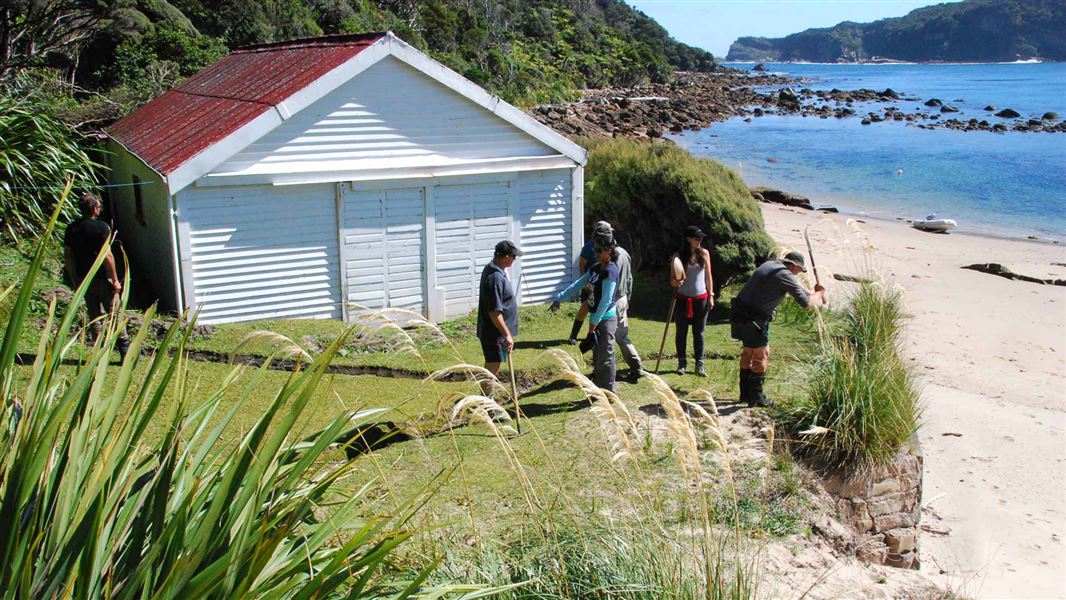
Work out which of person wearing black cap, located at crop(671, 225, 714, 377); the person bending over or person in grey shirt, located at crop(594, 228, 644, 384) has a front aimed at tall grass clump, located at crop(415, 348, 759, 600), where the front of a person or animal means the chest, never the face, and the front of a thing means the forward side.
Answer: the person wearing black cap

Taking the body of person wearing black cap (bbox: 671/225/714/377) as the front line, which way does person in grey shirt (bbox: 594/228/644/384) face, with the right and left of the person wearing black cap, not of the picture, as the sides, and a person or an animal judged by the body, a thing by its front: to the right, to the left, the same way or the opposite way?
to the right

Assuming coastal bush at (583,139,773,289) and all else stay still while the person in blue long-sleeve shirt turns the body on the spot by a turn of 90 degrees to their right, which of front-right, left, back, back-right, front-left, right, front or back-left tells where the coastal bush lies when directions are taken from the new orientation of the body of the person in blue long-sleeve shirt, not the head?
front-right

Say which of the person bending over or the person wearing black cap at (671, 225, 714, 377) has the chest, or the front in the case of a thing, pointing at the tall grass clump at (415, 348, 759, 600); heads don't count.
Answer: the person wearing black cap

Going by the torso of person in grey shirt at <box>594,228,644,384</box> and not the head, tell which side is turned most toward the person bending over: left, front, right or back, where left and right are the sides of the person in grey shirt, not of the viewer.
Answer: back

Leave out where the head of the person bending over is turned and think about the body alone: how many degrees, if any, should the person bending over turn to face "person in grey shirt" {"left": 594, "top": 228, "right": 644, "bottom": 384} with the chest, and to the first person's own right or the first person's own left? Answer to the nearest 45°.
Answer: approximately 180°

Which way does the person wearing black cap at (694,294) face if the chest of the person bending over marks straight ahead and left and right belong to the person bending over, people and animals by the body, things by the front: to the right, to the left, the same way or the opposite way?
to the right

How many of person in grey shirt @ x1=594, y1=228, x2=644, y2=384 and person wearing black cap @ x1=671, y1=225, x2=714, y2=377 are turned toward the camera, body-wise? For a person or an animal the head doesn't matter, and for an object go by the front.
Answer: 1

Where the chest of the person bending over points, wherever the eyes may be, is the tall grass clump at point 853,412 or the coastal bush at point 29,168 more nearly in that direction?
the tall grass clump

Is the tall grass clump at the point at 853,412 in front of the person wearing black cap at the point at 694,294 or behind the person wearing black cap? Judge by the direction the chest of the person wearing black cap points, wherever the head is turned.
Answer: in front

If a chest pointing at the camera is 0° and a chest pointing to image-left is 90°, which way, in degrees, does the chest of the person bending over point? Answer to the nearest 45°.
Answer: approximately 270°

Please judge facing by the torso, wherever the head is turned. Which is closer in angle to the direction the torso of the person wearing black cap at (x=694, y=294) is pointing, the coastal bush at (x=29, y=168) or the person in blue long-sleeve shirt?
the person in blue long-sleeve shirt

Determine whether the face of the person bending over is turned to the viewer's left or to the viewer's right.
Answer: to the viewer's right

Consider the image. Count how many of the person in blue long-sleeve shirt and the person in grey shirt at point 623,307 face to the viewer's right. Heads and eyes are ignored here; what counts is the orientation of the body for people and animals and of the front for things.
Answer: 0

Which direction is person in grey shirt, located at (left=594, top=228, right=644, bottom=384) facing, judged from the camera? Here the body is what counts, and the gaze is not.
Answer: to the viewer's left

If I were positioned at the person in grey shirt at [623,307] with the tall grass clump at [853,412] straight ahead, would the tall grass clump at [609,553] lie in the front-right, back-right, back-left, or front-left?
front-right

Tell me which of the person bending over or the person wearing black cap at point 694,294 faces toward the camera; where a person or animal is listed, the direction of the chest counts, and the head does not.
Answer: the person wearing black cap

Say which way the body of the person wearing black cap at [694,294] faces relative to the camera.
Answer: toward the camera

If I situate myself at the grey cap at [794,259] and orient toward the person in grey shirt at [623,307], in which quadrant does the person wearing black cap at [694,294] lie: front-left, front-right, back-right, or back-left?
front-right

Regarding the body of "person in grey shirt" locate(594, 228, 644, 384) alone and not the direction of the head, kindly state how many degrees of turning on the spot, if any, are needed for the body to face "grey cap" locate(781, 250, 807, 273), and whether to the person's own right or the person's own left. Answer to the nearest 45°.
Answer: approximately 180°
